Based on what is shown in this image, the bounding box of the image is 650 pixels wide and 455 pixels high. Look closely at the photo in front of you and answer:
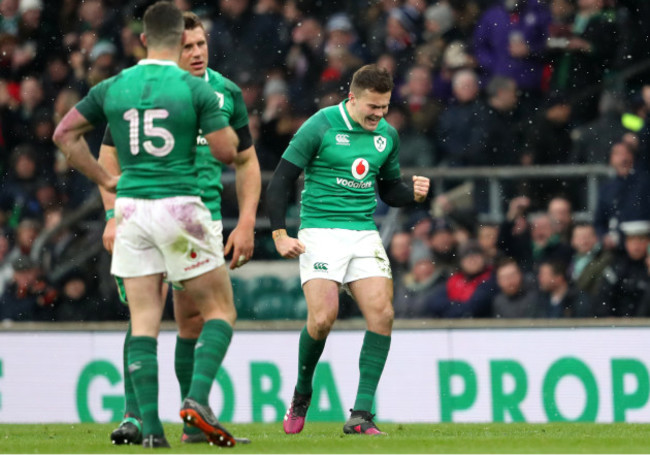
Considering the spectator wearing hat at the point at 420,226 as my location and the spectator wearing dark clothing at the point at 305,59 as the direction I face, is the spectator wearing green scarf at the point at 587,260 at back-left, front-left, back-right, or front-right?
back-right

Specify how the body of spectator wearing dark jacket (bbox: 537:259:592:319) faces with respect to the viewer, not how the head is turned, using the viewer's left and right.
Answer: facing the viewer and to the left of the viewer

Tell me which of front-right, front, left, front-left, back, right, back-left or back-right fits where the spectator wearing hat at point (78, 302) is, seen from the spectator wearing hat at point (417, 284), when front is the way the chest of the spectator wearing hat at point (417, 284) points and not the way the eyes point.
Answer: right

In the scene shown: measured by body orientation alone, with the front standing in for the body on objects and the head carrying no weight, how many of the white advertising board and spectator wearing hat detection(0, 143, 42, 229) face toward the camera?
2

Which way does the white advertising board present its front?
toward the camera

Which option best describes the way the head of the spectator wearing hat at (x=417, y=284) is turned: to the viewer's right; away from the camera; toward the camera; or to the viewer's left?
toward the camera

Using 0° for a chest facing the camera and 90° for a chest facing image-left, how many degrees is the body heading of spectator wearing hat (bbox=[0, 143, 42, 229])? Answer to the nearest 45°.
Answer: approximately 0°

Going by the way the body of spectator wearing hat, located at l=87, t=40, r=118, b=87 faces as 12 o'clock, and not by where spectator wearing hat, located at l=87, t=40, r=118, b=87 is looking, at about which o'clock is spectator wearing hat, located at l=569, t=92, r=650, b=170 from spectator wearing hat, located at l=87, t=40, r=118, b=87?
spectator wearing hat, located at l=569, t=92, r=650, b=170 is roughly at 10 o'clock from spectator wearing hat, located at l=87, t=40, r=118, b=87.

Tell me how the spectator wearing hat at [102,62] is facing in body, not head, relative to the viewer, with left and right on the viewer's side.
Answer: facing the viewer

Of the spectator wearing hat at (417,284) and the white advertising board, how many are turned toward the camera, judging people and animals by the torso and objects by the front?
2

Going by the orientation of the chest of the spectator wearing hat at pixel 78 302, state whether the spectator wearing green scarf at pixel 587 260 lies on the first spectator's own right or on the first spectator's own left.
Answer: on the first spectator's own left

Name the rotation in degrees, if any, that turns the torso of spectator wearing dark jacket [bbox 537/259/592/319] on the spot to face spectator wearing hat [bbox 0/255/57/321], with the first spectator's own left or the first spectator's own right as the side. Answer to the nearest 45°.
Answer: approximately 45° to the first spectator's own right

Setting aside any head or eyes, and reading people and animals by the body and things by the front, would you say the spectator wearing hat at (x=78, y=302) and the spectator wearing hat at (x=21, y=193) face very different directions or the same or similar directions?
same or similar directions

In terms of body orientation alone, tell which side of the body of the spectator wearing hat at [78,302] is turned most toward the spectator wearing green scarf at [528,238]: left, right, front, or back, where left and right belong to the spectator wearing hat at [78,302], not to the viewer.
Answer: left

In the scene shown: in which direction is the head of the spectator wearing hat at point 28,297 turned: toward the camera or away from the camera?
toward the camera
